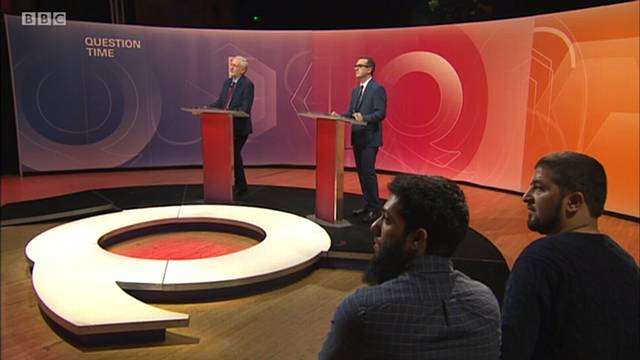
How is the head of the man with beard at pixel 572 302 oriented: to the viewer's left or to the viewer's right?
to the viewer's left

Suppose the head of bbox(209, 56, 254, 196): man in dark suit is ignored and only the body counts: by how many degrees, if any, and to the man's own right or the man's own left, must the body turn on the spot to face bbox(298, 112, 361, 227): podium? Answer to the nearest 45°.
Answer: approximately 90° to the man's own left

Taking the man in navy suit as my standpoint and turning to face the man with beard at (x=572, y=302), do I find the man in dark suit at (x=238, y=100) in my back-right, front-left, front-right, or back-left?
back-right

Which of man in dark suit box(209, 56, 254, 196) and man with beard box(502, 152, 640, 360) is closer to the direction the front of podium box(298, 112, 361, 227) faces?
the man with beard

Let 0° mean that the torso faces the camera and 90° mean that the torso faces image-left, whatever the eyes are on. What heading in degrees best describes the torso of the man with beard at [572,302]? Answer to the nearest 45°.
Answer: approximately 135°

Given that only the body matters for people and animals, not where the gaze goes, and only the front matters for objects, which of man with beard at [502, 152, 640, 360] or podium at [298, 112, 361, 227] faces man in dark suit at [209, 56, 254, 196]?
the man with beard
